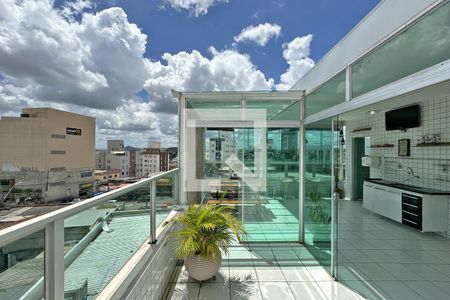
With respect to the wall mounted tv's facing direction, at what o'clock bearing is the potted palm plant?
The potted palm plant is roughly at 11 o'clock from the wall mounted tv.

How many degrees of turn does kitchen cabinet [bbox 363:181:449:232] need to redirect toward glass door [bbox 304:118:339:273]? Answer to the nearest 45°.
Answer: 0° — it already faces it

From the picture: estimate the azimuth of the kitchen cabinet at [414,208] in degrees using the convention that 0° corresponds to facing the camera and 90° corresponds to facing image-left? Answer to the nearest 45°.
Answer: approximately 45°

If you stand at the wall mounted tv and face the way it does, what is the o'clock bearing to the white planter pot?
The white planter pot is roughly at 11 o'clock from the wall mounted tv.

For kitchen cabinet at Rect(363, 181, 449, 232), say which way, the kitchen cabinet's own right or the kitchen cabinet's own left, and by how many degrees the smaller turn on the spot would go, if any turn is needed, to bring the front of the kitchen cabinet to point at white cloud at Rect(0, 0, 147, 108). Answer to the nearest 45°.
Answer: approximately 45° to the kitchen cabinet's own right

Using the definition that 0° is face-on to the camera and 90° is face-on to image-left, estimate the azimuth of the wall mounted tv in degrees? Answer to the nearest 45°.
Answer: approximately 45°
